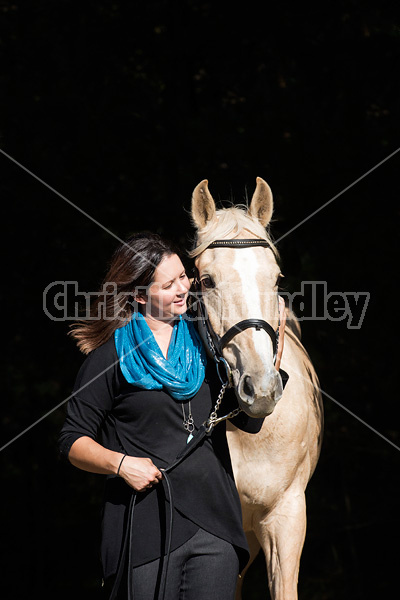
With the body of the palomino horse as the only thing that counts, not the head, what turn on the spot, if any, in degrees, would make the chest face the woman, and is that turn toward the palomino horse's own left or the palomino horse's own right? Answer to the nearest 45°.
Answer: approximately 45° to the palomino horse's own right

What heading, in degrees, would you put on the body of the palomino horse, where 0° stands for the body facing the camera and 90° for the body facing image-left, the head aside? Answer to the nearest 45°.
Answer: approximately 0°

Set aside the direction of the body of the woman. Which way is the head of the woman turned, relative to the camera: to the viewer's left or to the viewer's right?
to the viewer's right
